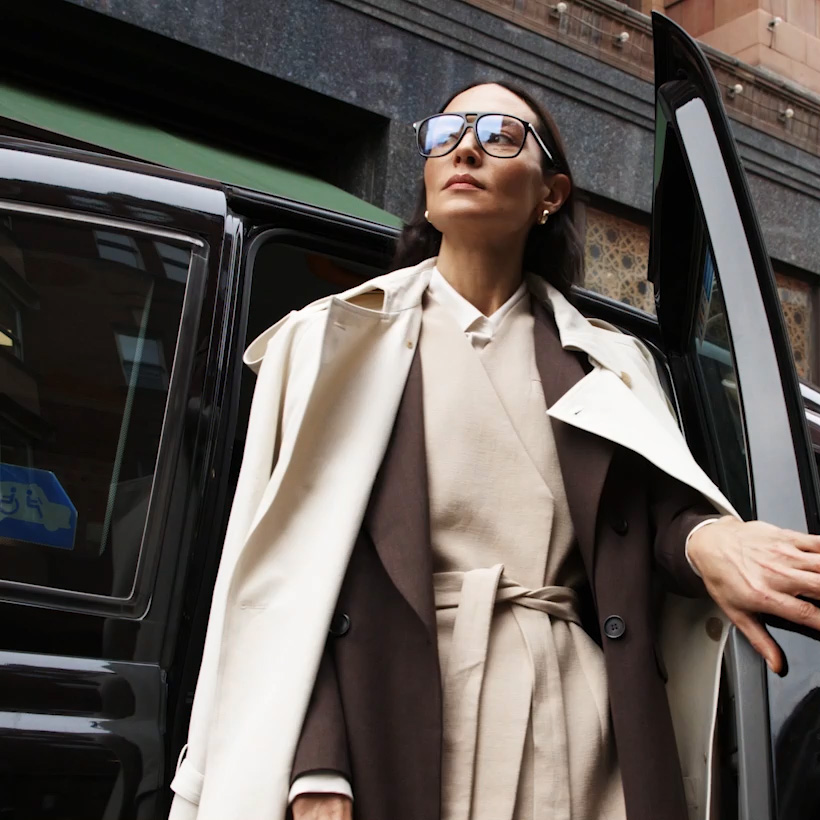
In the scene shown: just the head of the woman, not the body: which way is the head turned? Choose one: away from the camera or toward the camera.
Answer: toward the camera

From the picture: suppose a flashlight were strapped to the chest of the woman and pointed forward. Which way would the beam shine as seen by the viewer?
toward the camera

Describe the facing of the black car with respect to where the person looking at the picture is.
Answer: facing away from the viewer and to the right of the viewer
